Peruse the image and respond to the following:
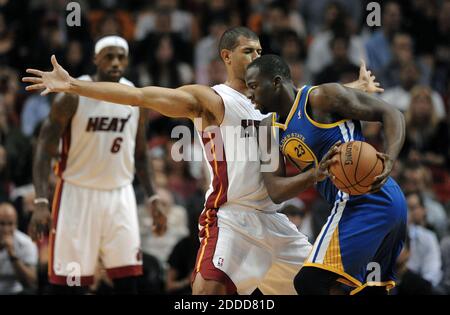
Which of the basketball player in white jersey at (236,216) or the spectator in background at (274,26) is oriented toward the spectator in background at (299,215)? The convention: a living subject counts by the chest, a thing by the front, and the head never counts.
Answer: the spectator in background at (274,26)

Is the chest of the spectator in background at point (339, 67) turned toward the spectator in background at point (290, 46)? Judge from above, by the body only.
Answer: no

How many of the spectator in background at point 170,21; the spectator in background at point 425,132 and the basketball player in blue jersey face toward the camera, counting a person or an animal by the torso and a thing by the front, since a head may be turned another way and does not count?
2

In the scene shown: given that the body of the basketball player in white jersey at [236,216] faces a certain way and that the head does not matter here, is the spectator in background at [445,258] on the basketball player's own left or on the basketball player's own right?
on the basketball player's own left

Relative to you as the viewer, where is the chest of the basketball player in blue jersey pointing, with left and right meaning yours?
facing to the left of the viewer

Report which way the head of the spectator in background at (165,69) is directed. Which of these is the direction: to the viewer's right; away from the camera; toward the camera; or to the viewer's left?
toward the camera

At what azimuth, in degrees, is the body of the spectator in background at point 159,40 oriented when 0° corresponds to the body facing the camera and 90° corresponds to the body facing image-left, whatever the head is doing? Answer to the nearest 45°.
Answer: approximately 0°

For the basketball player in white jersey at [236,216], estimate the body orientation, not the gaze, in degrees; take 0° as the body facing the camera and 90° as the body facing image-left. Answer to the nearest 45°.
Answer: approximately 315°

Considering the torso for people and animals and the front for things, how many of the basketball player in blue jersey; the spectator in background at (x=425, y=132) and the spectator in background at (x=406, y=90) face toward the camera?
2

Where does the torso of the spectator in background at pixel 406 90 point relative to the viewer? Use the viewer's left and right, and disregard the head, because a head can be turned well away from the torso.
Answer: facing the viewer

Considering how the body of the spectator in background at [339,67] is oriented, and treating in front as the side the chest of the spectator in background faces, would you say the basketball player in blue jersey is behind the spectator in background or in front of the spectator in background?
in front

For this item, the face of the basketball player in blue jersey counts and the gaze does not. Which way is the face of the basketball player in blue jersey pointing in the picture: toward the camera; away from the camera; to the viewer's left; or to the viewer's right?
to the viewer's left

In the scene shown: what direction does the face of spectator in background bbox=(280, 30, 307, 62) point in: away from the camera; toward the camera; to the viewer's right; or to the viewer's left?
toward the camera

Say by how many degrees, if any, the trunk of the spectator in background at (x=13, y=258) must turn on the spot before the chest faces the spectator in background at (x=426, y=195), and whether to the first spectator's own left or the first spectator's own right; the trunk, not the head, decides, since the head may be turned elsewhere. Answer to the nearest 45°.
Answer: approximately 90° to the first spectator's own left

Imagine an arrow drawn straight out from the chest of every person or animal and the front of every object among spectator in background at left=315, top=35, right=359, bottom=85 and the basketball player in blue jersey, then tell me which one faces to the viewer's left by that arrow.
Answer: the basketball player in blue jersey

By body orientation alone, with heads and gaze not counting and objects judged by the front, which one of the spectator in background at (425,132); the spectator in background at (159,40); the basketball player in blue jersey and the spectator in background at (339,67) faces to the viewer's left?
the basketball player in blue jersey

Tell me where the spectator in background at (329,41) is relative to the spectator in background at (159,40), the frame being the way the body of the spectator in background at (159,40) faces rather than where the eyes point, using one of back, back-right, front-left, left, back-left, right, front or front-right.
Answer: left
